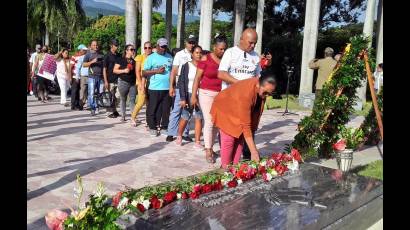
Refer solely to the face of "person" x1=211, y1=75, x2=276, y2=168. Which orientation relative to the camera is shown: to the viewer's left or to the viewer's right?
to the viewer's right

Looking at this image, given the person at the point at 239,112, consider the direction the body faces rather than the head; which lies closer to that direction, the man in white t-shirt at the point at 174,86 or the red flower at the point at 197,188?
the red flower

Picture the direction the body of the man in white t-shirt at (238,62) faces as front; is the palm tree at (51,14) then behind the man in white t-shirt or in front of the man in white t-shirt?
behind
